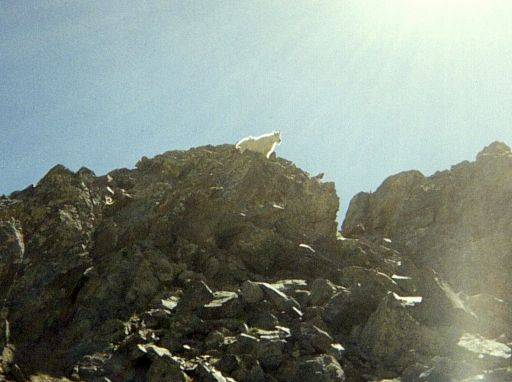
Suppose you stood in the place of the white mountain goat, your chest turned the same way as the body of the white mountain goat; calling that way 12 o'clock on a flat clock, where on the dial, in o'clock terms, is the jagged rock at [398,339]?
The jagged rock is roughly at 2 o'clock from the white mountain goat.

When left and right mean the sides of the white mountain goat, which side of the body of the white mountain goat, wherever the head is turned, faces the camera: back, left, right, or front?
right

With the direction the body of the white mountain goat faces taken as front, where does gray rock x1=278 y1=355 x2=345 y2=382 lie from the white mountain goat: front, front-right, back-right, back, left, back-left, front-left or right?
right

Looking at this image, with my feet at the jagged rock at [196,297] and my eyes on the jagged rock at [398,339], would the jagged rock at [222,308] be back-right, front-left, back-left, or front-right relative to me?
front-right
